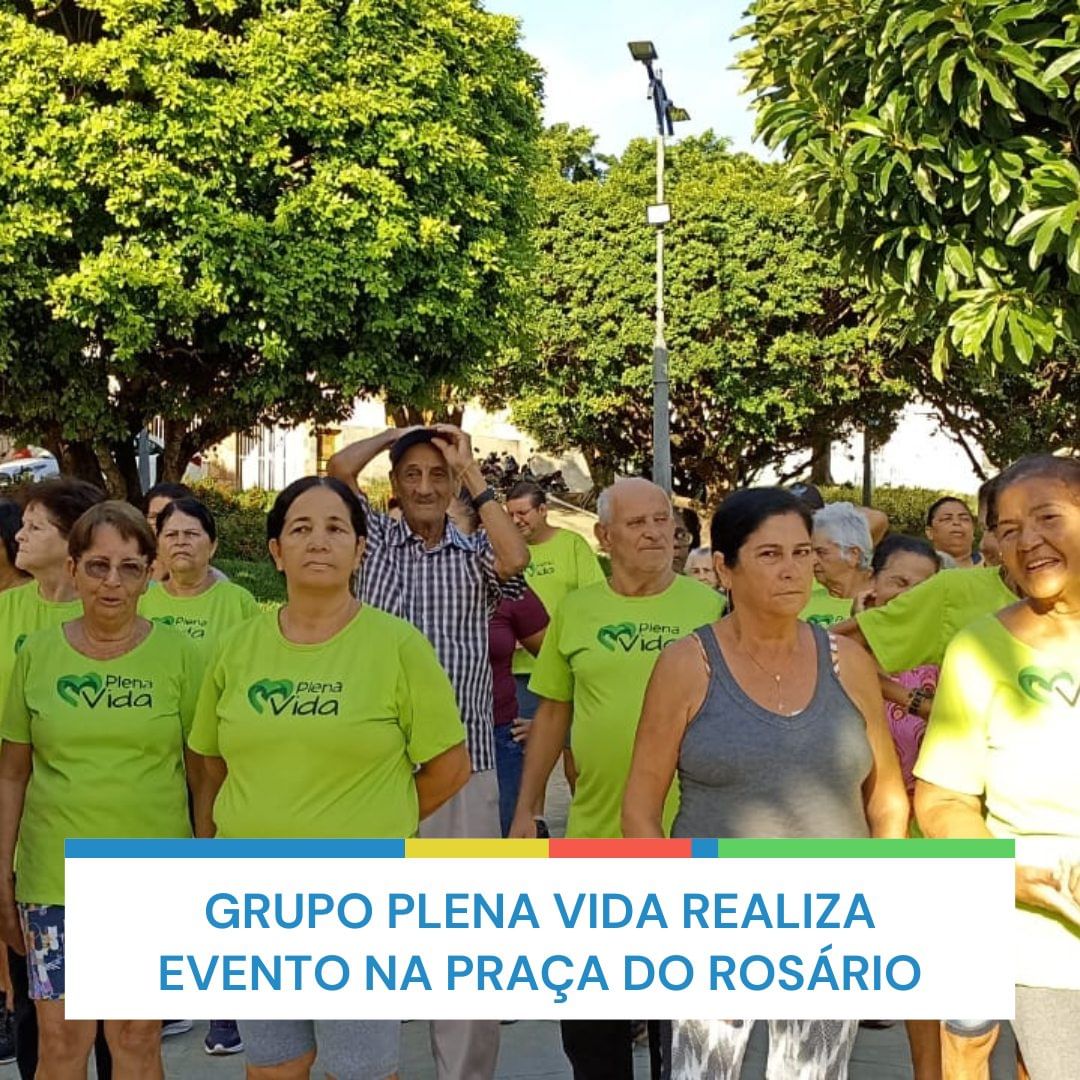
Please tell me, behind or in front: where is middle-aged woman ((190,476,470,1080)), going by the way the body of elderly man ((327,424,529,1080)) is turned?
in front

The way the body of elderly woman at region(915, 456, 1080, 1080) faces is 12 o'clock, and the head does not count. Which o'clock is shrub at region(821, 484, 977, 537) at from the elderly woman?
The shrub is roughly at 6 o'clock from the elderly woman.

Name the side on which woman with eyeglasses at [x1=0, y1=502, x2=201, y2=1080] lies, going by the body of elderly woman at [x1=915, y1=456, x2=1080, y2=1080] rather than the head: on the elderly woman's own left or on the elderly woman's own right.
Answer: on the elderly woman's own right

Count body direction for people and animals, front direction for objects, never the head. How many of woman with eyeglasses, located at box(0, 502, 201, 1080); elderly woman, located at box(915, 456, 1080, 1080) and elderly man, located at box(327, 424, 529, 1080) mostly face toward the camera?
3

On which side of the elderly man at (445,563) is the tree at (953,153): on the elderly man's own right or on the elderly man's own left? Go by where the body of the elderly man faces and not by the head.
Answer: on the elderly man's own left

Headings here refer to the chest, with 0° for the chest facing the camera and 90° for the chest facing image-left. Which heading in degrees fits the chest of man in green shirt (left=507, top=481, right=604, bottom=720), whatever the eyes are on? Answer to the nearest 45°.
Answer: approximately 45°

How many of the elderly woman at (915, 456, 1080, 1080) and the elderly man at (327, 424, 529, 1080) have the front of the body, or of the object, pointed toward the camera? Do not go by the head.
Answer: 2

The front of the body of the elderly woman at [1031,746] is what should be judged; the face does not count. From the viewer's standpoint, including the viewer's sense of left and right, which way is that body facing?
facing the viewer

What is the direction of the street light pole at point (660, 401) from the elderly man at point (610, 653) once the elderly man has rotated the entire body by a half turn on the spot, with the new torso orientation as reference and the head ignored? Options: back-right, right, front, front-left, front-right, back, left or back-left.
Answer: front-right

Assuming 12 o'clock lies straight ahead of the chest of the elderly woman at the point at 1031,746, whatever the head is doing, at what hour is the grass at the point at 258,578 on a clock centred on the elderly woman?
The grass is roughly at 5 o'clock from the elderly woman.

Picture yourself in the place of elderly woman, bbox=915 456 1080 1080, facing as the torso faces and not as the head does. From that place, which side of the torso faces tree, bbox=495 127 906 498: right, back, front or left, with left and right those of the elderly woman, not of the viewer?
back

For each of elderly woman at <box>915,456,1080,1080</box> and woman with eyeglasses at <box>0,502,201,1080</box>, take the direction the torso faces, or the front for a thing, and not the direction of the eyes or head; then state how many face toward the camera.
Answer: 2

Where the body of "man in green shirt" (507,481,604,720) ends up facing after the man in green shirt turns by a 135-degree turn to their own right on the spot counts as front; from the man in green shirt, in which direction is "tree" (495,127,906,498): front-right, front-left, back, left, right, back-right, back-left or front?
front

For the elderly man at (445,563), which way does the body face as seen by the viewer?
toward the camera

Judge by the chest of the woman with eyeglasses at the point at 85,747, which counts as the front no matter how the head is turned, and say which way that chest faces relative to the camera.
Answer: toward the camera
